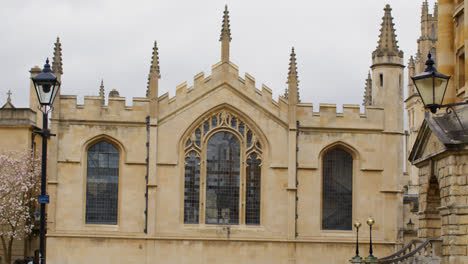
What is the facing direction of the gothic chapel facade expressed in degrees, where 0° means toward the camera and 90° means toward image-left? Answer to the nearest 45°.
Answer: approximately 0°

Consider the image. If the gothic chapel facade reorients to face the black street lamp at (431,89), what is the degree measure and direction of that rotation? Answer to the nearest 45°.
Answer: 0° — it already faces it

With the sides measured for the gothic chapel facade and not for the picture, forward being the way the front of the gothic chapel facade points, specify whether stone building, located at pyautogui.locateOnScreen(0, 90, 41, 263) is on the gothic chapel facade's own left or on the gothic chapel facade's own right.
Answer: on the gothic chapel facade's own right

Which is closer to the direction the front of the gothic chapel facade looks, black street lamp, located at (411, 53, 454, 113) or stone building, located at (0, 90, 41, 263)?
the black street lamp

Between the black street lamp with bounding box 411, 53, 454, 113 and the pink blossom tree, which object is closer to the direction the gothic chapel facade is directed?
the black street lamp

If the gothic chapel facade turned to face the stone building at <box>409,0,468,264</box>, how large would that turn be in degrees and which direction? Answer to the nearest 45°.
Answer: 0° — it already faces it
